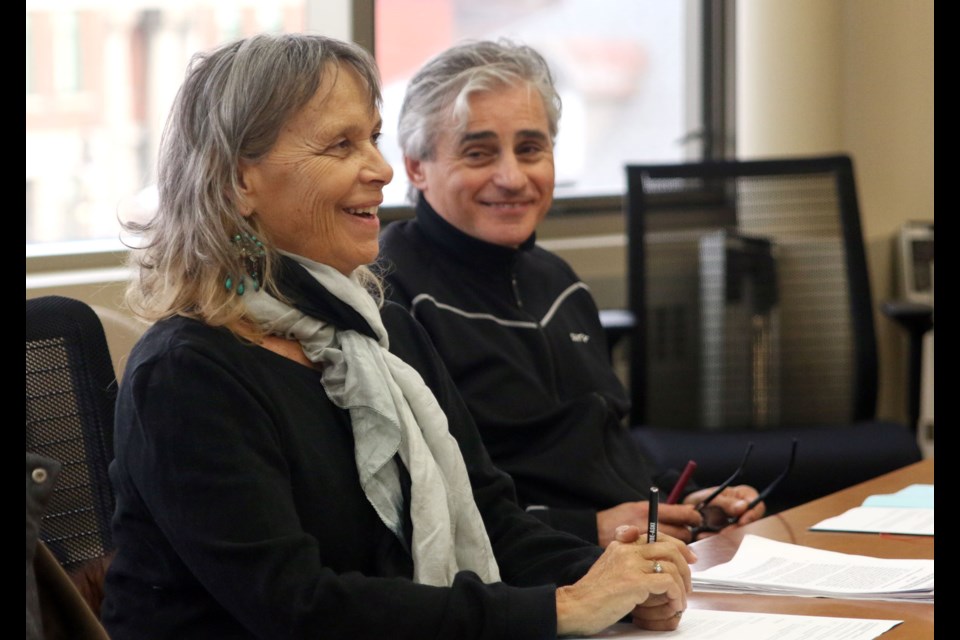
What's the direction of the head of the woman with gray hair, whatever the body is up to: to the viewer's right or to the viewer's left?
to the viewer's right

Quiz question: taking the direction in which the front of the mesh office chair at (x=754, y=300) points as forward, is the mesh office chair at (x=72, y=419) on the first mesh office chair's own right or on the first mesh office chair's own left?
on the first mesh office chair's own right

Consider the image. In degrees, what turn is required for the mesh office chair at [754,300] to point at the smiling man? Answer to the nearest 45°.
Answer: approximately 45° to its right

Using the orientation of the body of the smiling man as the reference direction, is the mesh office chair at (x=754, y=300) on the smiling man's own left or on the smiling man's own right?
on the smiling man's own left

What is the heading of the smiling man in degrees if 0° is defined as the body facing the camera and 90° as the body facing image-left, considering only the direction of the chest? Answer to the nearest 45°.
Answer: approximately 315°
